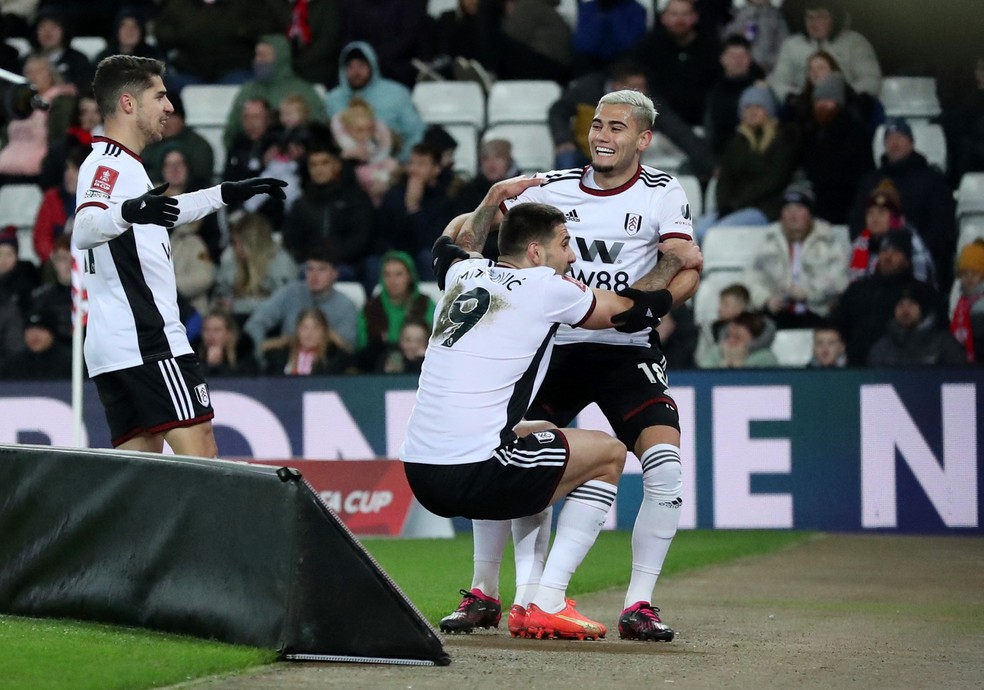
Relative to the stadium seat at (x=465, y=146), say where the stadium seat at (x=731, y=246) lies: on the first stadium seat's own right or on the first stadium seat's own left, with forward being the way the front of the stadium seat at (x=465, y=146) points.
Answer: on the first stadium seat's own left

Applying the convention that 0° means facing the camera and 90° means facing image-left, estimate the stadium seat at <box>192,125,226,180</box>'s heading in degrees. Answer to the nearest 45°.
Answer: approximately 0°

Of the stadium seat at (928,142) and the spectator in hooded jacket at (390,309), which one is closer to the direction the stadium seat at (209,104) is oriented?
the spectator in hooded jacket

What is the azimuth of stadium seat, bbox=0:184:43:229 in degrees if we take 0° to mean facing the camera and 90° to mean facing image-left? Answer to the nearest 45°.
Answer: approximately 0°

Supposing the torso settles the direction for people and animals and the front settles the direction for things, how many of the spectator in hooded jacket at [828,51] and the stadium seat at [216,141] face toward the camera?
2

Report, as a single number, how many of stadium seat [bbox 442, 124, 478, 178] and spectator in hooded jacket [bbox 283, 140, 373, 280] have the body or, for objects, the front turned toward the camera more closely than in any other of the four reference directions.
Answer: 2

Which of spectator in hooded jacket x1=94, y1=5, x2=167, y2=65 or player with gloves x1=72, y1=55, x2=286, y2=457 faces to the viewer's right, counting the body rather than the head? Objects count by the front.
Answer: the player with gloves

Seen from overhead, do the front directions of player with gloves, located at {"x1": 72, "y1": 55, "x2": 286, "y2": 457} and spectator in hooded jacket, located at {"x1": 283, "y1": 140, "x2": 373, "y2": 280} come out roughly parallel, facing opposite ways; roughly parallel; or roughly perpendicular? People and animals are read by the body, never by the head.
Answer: roughly perpendicular

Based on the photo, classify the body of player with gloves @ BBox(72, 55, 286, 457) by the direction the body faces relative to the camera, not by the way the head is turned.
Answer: to the viewer's right

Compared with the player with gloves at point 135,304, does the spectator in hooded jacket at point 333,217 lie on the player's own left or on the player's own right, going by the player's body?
on the player's own left
